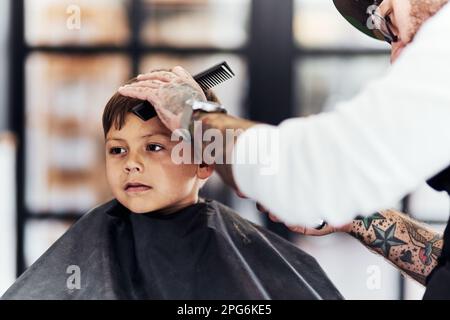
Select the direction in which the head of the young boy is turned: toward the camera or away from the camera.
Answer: toward the camera

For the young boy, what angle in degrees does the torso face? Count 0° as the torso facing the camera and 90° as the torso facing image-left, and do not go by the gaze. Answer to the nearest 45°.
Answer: approximately 45°
